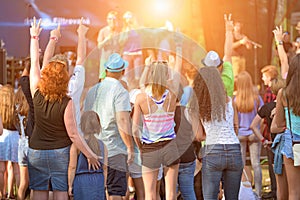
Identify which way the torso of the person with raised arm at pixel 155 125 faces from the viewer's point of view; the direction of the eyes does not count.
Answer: away from the camera

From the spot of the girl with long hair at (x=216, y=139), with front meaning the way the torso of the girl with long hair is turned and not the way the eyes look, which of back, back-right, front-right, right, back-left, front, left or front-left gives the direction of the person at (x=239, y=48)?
front

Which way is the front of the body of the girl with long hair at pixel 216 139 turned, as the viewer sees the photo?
away from the camera

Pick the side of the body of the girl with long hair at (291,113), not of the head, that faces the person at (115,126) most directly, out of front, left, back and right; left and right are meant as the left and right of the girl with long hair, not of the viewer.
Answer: left

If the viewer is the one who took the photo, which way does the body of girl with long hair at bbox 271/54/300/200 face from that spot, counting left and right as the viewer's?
facing away from the viewer

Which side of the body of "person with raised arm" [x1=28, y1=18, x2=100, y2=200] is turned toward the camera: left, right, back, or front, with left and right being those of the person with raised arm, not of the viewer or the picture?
back

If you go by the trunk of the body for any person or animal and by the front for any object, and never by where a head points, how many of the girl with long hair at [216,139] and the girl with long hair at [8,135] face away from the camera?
2

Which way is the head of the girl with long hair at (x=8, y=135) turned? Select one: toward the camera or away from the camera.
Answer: away from the camera

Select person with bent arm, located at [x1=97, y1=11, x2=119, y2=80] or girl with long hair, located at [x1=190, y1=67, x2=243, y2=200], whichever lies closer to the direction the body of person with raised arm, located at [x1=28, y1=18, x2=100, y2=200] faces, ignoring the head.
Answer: the person with bent arm

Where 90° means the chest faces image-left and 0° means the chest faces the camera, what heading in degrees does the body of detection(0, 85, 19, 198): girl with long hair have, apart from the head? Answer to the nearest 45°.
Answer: approximately 180°
